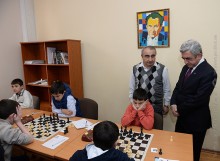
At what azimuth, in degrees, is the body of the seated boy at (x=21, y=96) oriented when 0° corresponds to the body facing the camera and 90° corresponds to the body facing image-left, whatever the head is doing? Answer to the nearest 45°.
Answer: approximately 45°

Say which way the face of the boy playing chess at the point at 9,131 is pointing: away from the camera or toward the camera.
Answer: away from the camera

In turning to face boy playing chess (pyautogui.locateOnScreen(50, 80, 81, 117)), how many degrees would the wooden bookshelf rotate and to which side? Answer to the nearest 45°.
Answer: approximately 45° to its left

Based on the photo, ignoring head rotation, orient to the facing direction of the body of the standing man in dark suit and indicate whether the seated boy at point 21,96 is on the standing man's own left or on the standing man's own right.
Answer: on the standing man's own right

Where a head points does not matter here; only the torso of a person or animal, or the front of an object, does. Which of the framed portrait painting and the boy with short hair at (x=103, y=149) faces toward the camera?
the framed portrait painting

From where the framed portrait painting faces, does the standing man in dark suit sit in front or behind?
in front

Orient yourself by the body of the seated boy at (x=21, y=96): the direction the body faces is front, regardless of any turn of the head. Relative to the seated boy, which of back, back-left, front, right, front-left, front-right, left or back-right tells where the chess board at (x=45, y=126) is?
front-left

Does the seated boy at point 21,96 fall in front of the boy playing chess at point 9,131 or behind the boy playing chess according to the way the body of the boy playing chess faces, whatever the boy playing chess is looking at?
in front

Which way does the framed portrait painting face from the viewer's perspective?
toward the camera

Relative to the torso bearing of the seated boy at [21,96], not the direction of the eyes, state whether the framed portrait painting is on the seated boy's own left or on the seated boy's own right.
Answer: on the seated boy's own left

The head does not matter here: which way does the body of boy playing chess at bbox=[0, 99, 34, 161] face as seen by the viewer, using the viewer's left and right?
facing away from the viewer and to the right of the viewer

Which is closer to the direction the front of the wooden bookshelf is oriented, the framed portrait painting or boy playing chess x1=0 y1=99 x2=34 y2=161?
the boy playing chess

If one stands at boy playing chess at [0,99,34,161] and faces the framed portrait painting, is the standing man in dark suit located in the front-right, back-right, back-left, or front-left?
front-right

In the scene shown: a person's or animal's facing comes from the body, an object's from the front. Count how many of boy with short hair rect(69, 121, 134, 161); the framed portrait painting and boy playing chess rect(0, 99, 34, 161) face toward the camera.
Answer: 1

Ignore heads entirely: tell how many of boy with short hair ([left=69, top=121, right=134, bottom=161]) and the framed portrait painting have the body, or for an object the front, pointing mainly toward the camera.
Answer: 1

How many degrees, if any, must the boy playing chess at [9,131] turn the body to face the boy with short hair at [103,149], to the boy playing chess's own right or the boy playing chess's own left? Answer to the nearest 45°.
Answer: approximately 90° to the boy playing chess's own right

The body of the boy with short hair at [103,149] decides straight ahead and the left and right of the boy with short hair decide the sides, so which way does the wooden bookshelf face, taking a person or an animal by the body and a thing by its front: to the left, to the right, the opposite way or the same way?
the opposite way

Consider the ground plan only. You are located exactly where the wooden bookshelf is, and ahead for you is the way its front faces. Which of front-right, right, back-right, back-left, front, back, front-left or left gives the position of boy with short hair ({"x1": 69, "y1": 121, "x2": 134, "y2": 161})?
front-left

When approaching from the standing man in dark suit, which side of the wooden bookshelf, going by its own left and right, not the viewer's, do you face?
left

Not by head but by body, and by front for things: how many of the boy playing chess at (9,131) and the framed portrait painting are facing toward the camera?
1
